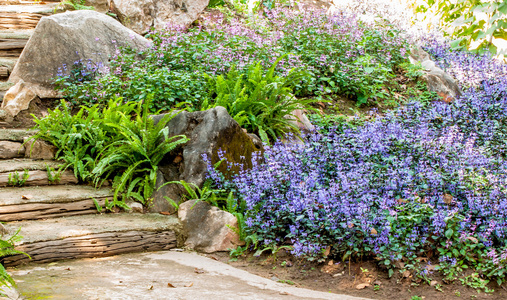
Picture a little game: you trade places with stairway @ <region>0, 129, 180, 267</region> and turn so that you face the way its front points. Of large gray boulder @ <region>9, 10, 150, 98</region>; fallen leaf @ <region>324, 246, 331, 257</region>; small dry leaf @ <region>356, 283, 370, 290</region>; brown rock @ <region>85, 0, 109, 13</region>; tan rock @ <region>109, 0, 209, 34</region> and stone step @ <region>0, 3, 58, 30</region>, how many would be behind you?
4

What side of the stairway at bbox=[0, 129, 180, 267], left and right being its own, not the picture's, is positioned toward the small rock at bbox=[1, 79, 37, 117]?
back

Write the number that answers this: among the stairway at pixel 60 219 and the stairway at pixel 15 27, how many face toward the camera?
2

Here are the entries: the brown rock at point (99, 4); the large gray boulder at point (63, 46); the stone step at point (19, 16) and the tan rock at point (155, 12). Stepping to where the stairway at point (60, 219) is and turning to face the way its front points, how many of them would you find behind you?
4

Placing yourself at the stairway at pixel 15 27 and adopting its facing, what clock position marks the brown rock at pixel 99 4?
The brown rock is roughly at 8 o'clock from the stairway.

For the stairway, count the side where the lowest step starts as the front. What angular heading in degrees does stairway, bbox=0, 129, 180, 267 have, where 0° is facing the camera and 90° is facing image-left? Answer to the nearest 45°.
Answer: approximately 0°

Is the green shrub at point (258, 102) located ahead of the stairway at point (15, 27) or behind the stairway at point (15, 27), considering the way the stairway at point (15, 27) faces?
ahead

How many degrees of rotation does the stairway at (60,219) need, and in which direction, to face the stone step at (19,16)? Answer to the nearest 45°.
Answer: approximately 180°

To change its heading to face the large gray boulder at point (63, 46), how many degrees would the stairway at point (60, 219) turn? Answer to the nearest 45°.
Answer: approximately 180°

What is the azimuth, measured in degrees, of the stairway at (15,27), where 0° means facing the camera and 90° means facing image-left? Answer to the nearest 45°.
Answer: approximately 0°

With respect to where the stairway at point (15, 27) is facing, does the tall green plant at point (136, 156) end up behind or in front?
in front
